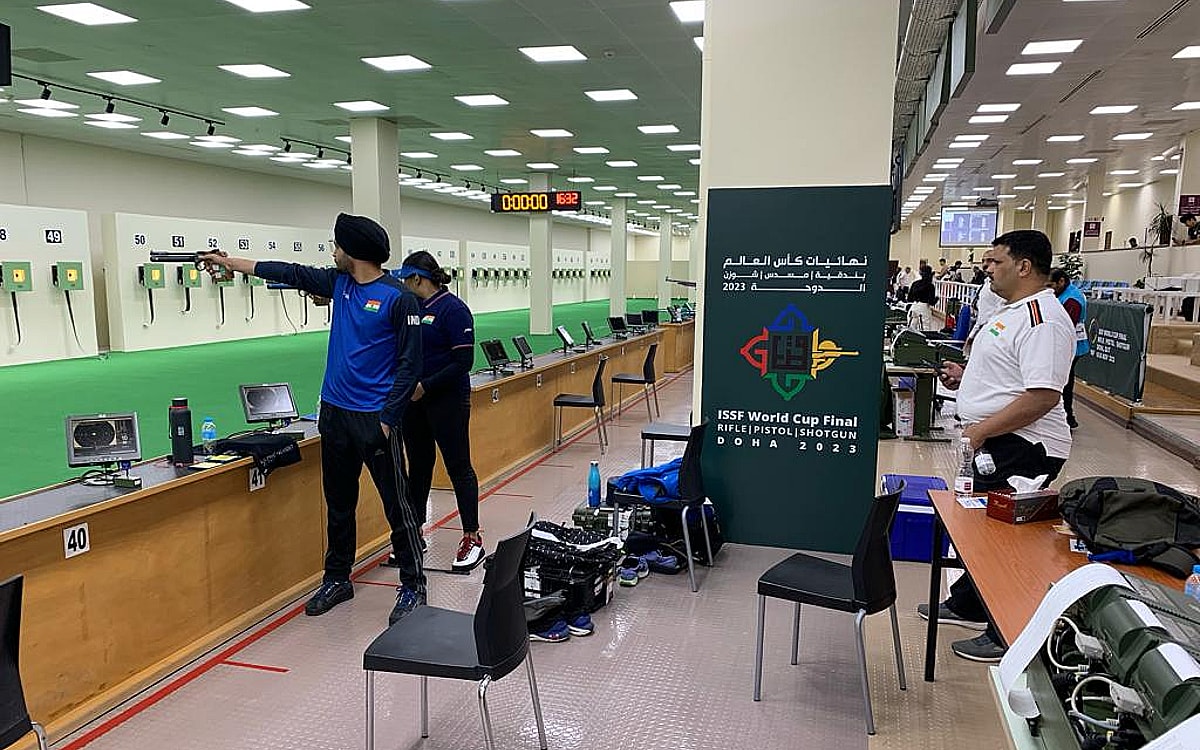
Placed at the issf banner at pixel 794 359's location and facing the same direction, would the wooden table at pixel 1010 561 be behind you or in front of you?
in front

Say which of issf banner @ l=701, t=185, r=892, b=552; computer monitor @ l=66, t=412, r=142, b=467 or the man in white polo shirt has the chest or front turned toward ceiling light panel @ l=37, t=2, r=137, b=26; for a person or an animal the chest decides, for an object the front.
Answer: the man in white polo shirt

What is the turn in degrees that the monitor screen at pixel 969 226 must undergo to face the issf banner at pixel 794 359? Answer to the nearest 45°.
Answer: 0° — it already faces it

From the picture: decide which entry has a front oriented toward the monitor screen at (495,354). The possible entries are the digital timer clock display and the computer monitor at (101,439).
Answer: the digital timer clock display

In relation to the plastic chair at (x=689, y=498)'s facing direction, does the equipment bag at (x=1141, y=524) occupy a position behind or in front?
behind

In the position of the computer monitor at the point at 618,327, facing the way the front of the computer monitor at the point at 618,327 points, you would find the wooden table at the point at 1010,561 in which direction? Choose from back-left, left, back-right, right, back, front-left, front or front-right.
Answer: front-right

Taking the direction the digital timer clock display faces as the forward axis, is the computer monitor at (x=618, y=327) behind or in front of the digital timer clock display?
in front

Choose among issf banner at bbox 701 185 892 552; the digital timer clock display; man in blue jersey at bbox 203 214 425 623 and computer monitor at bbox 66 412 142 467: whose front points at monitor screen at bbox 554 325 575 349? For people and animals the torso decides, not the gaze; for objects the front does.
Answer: the digital timer clock display

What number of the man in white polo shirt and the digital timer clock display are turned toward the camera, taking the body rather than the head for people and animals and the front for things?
1

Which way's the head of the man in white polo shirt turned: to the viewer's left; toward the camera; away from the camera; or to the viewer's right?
to the viewer's left

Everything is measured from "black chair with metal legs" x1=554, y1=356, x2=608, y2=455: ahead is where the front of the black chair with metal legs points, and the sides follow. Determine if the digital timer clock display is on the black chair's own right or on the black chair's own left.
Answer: on the black chair's own right

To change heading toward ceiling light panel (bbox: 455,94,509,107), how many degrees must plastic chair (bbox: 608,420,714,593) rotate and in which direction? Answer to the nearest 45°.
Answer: approximately 45° to its right

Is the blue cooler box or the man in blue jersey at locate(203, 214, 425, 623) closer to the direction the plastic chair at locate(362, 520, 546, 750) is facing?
the man in blue jersey

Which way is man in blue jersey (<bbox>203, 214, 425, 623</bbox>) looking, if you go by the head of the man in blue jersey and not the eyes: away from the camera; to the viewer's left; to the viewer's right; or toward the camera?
to the viewer's left

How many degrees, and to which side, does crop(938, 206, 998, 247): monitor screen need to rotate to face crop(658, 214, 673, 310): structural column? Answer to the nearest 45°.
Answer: approximately 135° to its right

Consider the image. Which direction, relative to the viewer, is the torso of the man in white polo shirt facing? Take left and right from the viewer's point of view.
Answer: facing to the left of the viewer

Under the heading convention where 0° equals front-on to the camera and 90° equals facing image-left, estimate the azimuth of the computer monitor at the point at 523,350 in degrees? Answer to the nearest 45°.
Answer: approximately 315°

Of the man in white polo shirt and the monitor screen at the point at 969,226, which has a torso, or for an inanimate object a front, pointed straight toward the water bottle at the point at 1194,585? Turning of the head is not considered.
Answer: the monitor screen

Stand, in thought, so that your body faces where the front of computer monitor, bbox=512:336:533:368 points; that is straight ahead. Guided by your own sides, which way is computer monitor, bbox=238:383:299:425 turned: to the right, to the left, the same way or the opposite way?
the same way
